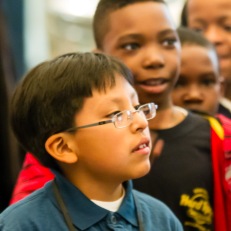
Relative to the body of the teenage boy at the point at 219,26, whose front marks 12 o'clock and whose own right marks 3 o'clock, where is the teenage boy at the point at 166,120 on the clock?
the teenage boy at the point at 166,120 is roughly at 2 o'clock from the teenage boy at the point at 219,26.

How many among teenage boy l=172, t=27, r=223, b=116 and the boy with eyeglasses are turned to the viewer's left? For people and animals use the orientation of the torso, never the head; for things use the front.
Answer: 0

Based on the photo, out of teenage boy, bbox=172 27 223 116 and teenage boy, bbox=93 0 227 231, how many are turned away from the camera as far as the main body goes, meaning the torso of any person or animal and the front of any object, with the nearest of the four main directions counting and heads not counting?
0

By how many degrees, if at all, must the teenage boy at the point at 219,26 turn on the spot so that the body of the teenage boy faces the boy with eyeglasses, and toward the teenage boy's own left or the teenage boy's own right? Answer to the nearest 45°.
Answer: approximately 45° to the teenage boy's own right

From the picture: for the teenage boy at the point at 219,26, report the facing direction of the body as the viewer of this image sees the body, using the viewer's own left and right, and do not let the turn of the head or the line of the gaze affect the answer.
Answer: facing the viewer and to the right of the viewer

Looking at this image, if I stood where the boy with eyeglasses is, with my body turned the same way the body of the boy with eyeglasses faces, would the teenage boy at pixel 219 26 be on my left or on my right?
on my left

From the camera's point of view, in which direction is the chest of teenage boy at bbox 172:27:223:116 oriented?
toward the camera

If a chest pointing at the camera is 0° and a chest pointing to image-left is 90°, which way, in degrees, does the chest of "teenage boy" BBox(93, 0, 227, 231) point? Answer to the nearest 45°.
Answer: approximately 315°

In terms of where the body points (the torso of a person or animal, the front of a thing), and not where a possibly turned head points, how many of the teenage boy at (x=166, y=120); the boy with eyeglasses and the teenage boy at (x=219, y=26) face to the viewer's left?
0

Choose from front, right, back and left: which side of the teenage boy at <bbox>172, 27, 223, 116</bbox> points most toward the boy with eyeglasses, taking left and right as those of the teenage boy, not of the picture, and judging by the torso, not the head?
front
